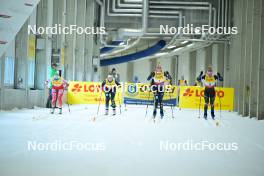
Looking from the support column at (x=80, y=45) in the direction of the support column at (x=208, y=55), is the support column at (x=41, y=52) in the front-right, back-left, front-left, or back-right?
back-right

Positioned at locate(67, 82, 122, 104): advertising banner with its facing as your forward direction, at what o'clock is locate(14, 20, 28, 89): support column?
The support column is roughly at 1 o'clock from the advertising banner.

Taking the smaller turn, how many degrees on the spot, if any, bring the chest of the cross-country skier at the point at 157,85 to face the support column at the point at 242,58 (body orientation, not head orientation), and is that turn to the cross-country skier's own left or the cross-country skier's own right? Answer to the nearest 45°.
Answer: approximately 135° to the cross-country skier's own left

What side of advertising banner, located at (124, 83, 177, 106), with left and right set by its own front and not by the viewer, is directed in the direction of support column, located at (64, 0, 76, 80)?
right

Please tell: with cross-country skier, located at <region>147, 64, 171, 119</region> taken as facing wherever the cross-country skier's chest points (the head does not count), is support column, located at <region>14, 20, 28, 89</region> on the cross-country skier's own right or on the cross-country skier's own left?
on the cross-country skier's own right
